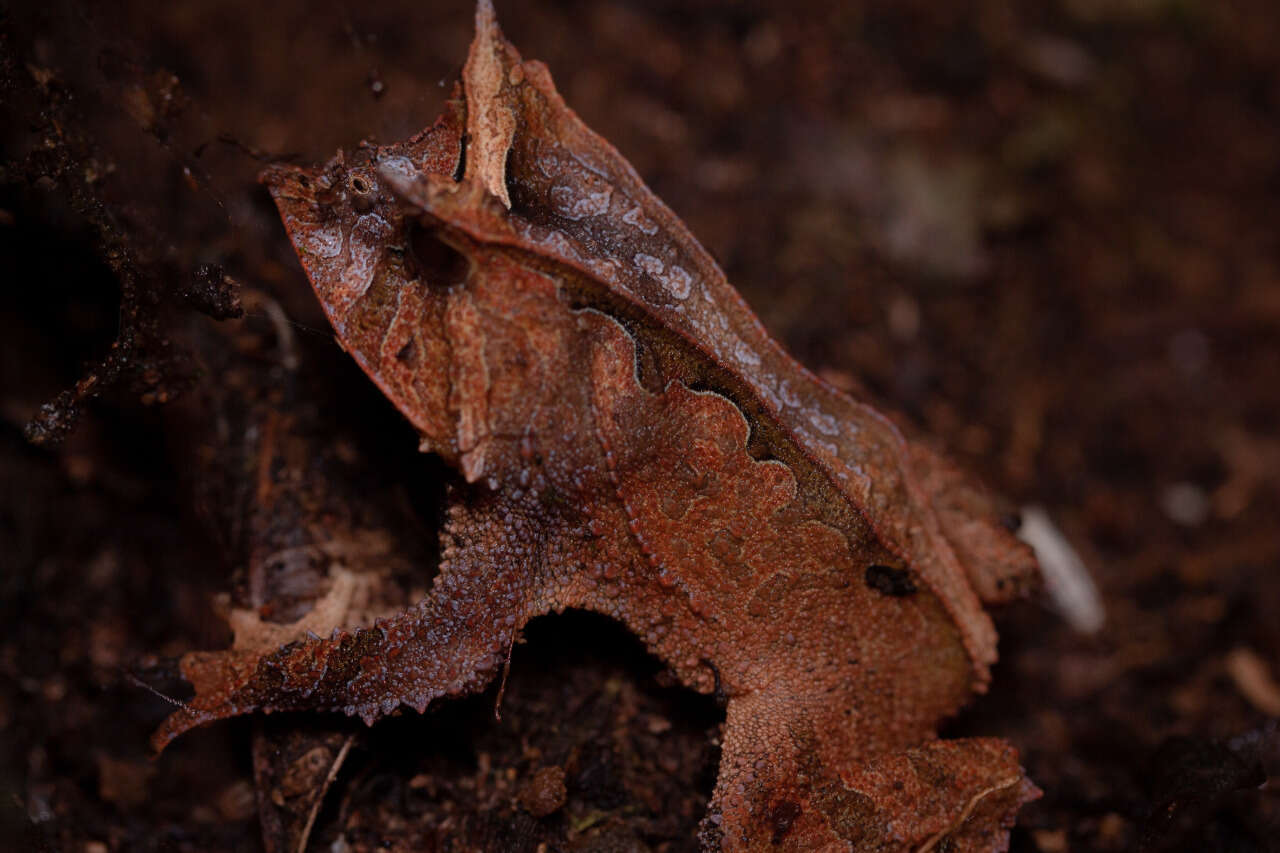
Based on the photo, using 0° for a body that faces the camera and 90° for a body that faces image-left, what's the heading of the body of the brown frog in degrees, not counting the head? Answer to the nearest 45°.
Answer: approximately 90°

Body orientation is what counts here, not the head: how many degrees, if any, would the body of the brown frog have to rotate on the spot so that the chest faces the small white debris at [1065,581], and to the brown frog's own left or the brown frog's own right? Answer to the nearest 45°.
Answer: approximately 135° to the brown frog's own right
